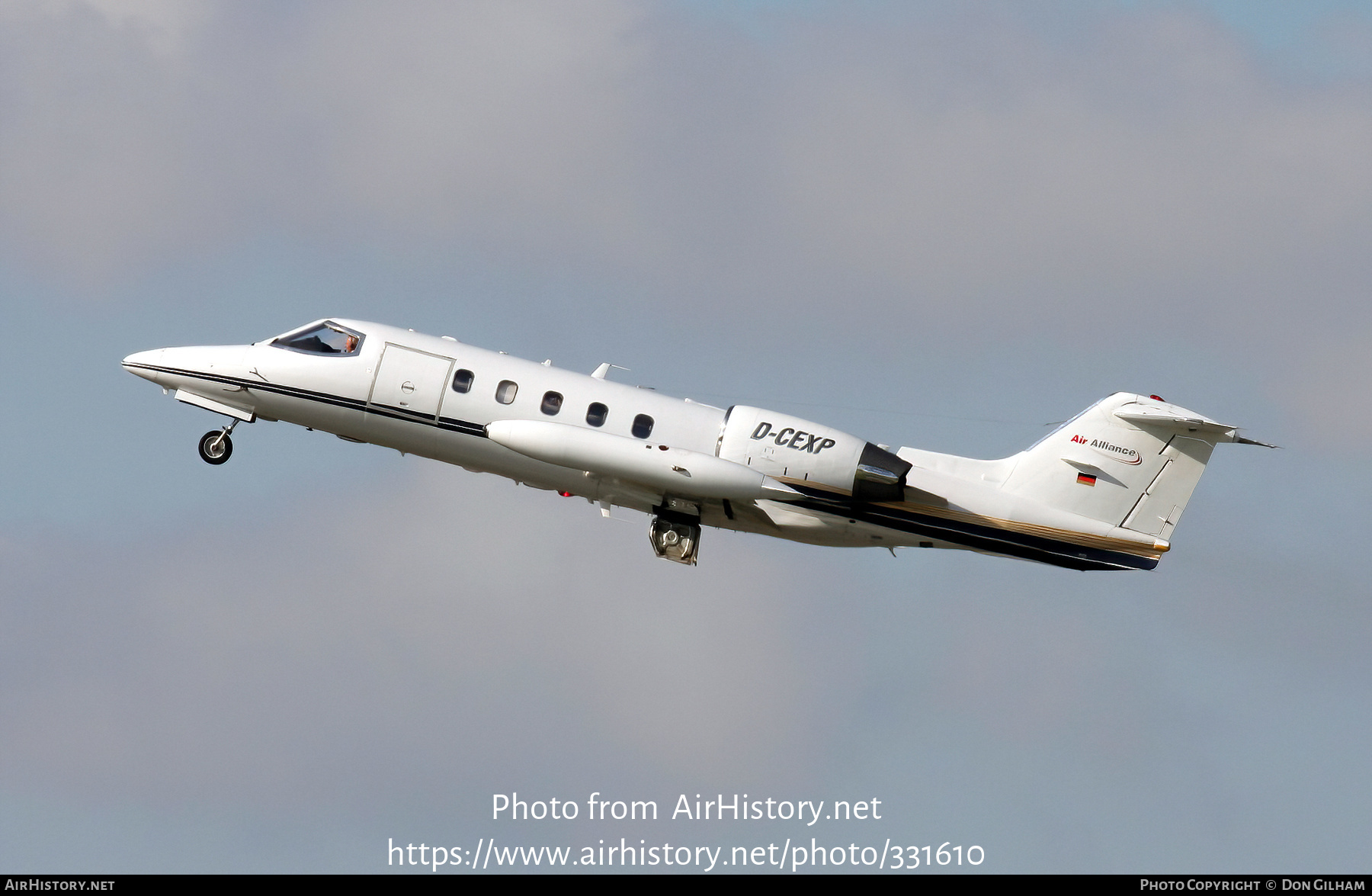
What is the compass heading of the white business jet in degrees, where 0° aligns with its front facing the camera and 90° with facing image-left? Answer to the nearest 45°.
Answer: approximately 90°
